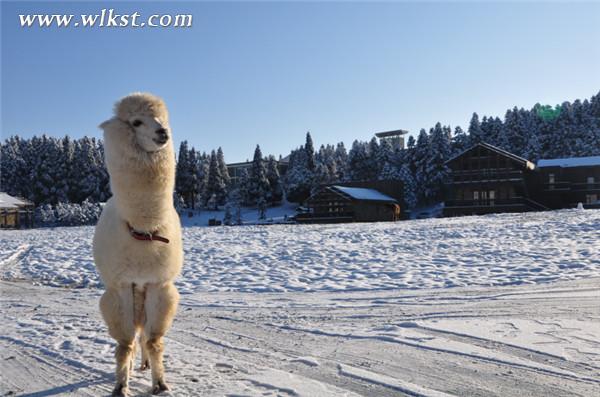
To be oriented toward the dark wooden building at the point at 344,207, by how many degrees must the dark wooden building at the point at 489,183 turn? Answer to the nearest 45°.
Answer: approximately 45° to its right

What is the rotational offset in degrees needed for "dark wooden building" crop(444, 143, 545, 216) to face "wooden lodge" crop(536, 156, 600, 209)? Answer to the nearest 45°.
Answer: approximately 135° to its left

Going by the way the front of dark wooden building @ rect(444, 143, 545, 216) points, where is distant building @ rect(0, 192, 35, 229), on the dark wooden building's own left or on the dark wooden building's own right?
on the dark wooden building's own right

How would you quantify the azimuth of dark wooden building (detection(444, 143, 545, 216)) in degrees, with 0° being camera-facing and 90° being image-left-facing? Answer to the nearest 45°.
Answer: approximately 0°

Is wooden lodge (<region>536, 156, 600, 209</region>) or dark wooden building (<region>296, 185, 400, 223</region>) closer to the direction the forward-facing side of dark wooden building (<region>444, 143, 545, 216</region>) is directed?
the dark wooden building

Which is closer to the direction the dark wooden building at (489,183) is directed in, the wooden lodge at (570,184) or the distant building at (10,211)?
the distant building
